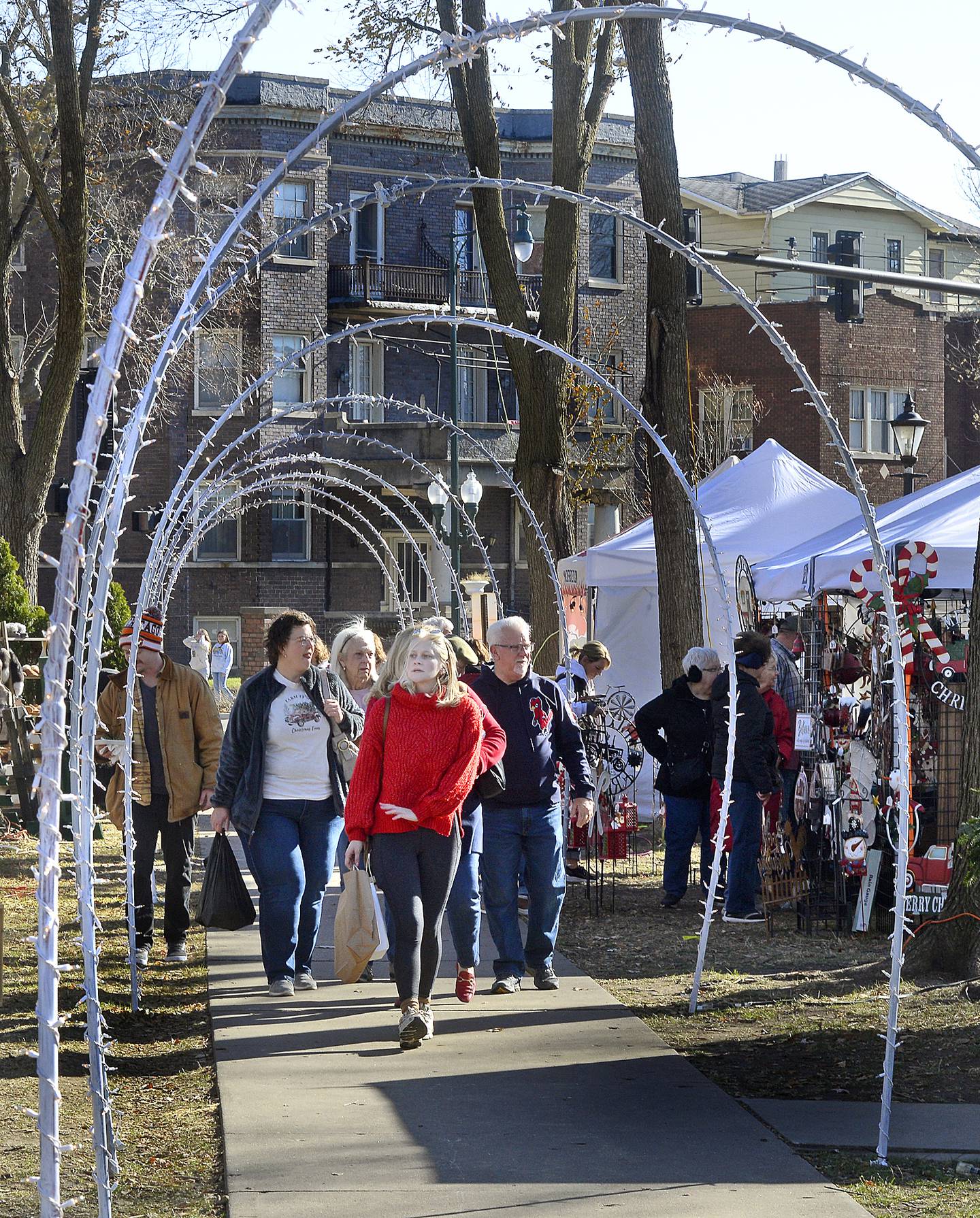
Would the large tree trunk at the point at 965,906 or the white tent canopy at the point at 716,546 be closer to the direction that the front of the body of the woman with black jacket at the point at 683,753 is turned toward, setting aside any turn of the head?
the large tree trunk

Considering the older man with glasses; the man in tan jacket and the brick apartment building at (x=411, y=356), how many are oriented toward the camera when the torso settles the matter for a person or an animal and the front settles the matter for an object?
3

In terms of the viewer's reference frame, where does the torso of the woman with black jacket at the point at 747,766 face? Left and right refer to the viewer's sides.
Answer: facing to the right of the viewer

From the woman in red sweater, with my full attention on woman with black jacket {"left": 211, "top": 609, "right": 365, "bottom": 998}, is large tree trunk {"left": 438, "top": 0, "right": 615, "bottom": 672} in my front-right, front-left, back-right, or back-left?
front-right

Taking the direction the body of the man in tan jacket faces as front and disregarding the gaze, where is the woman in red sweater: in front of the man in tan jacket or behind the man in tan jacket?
in front

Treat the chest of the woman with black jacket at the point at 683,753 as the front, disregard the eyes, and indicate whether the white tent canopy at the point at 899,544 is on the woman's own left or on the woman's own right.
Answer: on the woman's own left

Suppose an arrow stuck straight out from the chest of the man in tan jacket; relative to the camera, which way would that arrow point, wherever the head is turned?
toward the camera

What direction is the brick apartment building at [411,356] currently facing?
toward the camera

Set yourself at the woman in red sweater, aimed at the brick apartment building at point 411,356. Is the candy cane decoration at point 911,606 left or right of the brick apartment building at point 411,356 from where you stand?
right

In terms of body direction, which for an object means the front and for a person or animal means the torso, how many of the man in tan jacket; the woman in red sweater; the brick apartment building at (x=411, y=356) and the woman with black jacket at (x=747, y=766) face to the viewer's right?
1

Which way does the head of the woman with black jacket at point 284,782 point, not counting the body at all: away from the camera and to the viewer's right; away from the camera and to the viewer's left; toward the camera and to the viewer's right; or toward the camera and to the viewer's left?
toward the camera and to the viewer's right

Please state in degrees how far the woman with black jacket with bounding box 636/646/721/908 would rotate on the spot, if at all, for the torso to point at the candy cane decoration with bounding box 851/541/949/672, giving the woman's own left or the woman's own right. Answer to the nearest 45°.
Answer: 0° — they already face it

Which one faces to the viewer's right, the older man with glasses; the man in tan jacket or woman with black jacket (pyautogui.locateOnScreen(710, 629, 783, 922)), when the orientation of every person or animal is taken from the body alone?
the woman with black jacket
